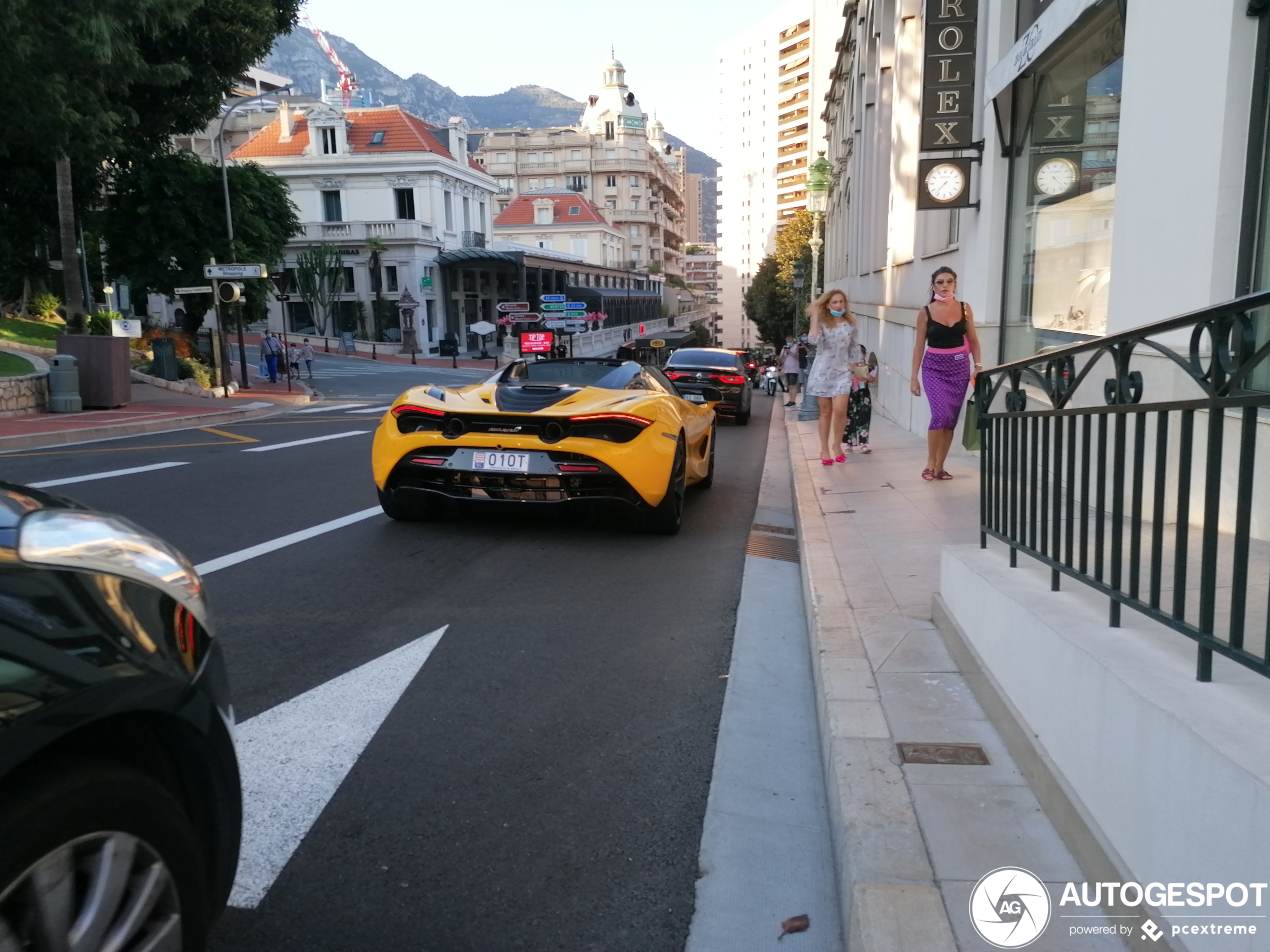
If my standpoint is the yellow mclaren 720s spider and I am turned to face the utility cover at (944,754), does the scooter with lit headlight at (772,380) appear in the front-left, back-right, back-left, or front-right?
back-left

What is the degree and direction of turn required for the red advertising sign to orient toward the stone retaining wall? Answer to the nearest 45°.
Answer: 0° — it already faces it

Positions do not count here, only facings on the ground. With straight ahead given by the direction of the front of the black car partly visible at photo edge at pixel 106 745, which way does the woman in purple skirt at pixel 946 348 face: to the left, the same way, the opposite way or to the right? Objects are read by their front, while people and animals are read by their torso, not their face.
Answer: the opposite way

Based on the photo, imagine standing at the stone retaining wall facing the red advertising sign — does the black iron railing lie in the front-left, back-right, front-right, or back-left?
back-right

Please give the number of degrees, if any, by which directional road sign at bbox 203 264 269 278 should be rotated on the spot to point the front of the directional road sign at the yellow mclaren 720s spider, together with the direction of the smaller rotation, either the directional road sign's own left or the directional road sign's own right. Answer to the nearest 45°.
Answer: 0° — it already faces it

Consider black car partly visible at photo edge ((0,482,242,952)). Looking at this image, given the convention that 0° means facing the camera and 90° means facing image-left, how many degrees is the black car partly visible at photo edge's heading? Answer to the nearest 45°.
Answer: approximately 225°

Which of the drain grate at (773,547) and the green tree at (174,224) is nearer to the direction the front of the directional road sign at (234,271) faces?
the drain grate

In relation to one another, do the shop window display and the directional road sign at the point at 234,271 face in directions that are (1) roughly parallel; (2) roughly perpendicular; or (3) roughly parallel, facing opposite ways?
roughly perpendicular
